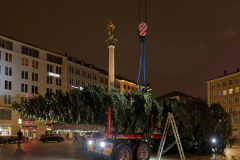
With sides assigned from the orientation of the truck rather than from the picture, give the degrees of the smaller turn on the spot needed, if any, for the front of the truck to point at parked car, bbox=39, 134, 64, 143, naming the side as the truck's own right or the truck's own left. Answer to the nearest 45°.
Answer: approximately 45° to the truck's own left

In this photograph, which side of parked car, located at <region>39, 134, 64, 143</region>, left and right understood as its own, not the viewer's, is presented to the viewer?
right
